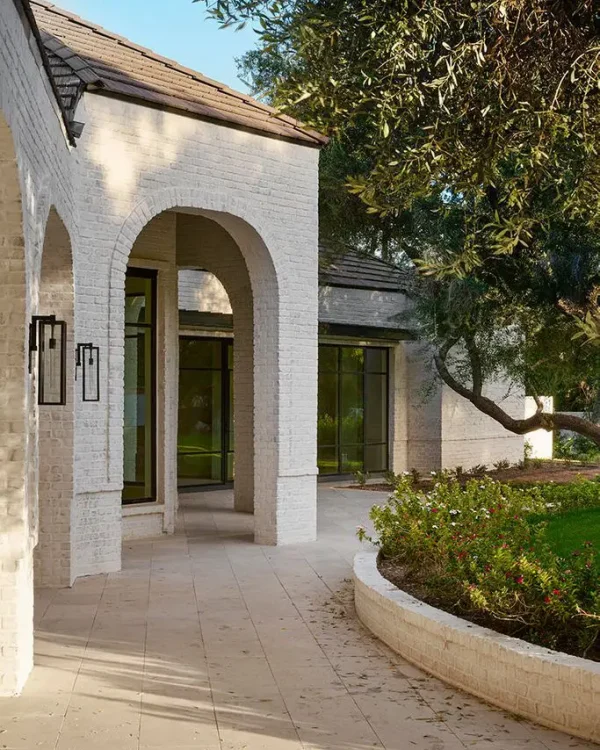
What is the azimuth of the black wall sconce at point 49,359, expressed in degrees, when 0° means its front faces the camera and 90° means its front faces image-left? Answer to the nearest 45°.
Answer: approximately 270°

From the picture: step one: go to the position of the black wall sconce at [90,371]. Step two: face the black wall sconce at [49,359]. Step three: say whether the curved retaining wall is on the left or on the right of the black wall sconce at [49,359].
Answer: left

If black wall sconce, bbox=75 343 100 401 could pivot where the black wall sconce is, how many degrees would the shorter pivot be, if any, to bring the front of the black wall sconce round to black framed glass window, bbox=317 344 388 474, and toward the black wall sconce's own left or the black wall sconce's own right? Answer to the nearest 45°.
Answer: approximately 45° to the black wall sconce's own left

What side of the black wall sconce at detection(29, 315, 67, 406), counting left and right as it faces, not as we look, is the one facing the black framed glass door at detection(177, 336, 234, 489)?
left

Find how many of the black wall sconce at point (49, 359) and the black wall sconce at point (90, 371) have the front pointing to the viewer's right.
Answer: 2

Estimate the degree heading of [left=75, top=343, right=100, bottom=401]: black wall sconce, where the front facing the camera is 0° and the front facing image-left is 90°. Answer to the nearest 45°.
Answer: approximately 270°

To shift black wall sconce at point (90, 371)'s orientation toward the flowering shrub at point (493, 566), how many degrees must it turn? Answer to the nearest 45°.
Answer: approximately 45° to its right

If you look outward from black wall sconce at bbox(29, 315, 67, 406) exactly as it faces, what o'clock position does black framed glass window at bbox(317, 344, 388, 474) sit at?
The black framed glass window is roughly at 10 o'clock from the black wall sconce.
